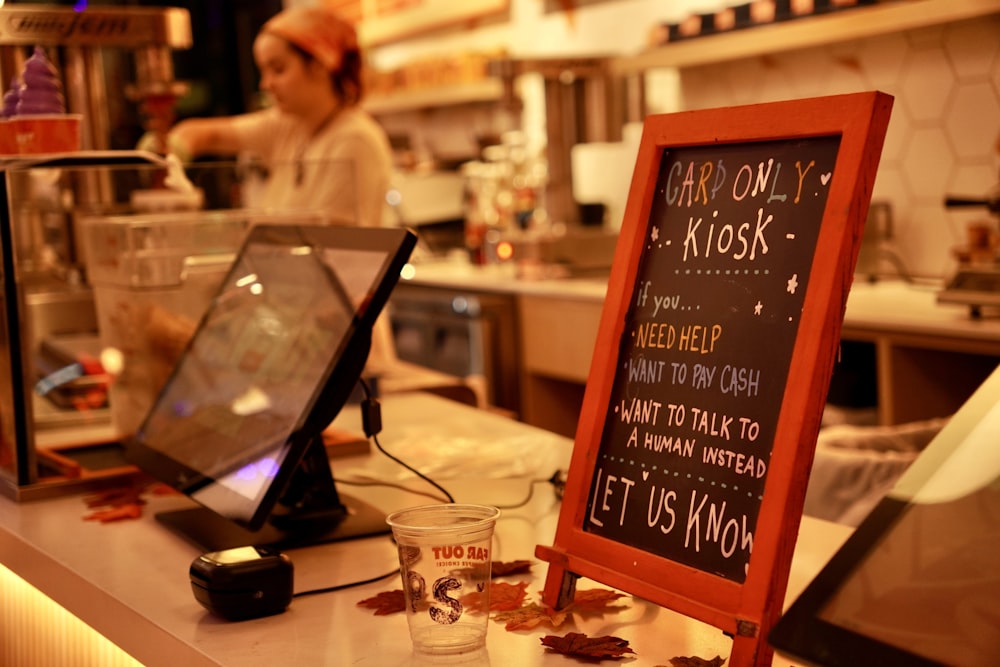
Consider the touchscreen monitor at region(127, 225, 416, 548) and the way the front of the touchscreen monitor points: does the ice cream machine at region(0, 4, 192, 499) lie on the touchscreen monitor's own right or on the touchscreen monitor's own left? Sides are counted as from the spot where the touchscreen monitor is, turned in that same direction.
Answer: on the touchscreen monitor's own right

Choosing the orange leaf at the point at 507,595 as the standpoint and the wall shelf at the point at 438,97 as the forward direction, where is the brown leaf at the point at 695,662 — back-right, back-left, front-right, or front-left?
back-right

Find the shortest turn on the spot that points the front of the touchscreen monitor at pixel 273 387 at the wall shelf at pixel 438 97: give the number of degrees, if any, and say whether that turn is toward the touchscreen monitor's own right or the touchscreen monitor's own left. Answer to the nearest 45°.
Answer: approximately 135° to the touchscreen monitor's own right

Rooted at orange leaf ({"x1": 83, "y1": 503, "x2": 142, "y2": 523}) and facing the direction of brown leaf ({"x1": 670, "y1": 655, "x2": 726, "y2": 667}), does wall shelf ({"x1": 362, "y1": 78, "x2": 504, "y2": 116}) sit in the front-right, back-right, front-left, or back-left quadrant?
back-left

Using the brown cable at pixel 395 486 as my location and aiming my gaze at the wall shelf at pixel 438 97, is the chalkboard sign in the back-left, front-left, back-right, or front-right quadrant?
back-right

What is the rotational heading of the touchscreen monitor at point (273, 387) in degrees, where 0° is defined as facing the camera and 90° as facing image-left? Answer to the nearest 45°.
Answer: approximately 45°

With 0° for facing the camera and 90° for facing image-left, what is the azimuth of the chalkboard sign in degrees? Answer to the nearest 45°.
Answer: approximately 45°

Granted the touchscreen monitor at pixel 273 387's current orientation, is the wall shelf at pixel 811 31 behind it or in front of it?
behind
